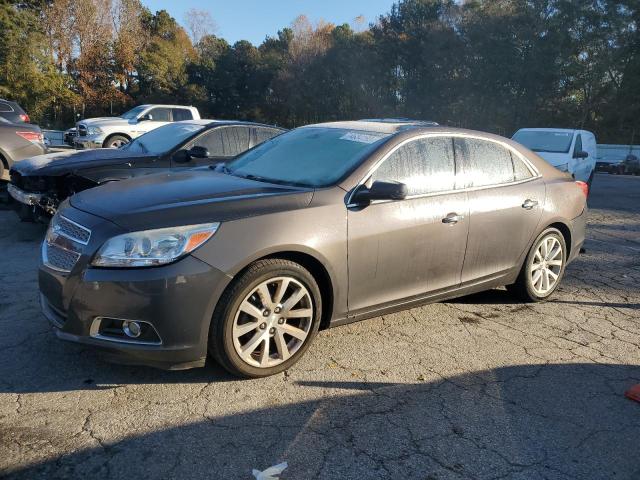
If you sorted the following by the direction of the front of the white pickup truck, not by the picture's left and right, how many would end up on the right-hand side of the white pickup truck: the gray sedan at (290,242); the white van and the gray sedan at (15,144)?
0

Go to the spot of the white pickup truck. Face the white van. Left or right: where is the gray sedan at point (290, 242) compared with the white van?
right

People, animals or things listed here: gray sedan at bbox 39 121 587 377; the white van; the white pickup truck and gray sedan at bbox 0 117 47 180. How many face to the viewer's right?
0

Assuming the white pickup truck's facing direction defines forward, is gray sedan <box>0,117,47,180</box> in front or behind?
in front

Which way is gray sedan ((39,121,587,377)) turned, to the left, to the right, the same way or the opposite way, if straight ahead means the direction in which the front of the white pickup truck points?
the same way

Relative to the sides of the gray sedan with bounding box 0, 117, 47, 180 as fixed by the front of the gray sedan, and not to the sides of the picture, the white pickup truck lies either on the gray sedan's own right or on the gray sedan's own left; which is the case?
on the gray sedan's own right

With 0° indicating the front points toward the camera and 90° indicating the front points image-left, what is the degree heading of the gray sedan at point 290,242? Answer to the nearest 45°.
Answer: approximately 45°

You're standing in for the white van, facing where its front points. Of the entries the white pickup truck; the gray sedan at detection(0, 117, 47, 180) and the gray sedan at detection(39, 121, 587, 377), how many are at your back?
0

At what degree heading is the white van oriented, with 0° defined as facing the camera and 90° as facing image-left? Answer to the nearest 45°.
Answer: approximately 45°
